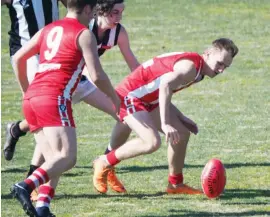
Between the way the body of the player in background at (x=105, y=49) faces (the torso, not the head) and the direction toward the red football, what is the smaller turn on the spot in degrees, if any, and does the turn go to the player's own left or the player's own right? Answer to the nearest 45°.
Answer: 0° — they already face it

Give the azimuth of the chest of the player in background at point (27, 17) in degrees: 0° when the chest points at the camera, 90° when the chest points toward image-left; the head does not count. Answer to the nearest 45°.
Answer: approximately 315°

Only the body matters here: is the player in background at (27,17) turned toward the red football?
yes

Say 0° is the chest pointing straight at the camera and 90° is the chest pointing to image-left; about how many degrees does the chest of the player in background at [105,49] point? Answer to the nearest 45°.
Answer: approximately 315°
